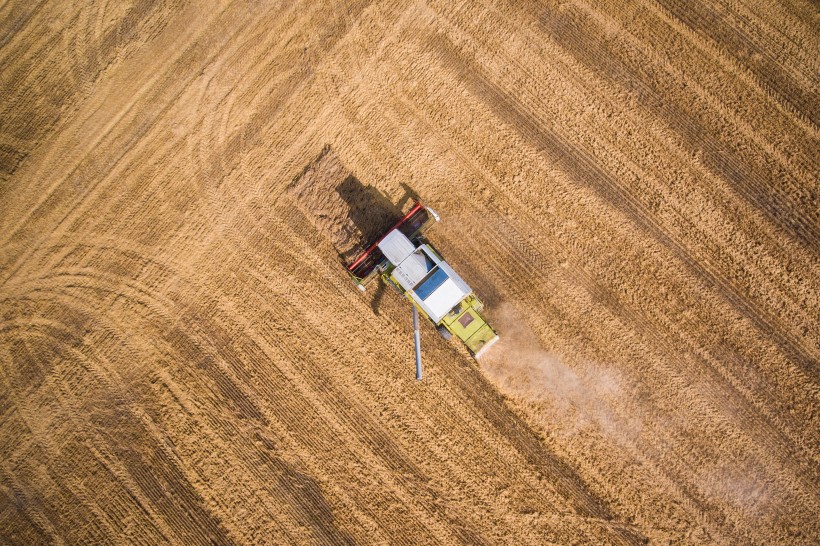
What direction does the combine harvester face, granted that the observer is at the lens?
facing away from the viewer and to the left of the viewer
